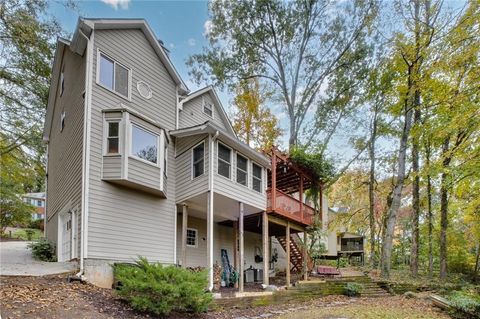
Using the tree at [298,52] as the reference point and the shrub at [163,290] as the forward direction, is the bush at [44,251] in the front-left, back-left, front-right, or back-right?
front-right

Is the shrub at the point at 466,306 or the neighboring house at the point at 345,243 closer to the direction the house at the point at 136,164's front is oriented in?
the neighboring house

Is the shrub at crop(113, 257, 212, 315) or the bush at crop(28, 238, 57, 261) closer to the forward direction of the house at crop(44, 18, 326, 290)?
the bush

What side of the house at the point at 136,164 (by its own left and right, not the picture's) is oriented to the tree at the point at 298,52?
right

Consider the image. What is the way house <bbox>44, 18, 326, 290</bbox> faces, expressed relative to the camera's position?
facing away from the viewer and to the left of the viewer
